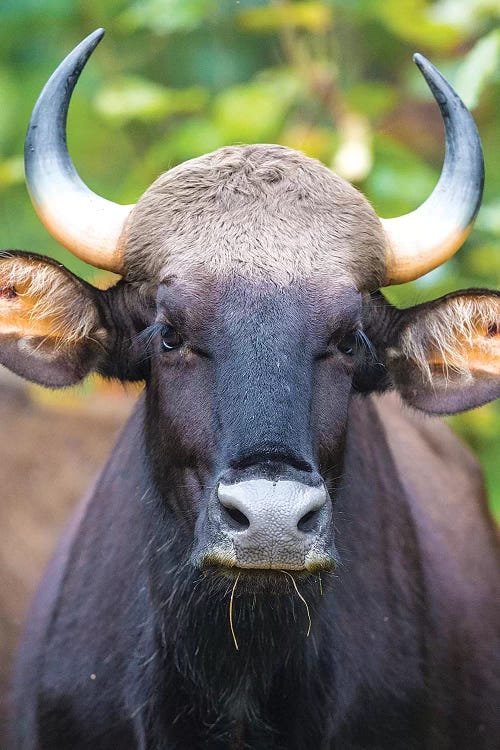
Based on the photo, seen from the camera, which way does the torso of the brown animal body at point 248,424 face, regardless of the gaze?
toward the camera

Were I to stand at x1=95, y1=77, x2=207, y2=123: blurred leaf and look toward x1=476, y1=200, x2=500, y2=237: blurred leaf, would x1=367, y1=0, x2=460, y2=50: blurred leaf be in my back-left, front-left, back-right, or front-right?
front-left

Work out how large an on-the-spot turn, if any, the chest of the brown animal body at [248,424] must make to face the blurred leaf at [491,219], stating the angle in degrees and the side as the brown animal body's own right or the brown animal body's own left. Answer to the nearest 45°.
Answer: approximately 135° to the brown animal body's own left
